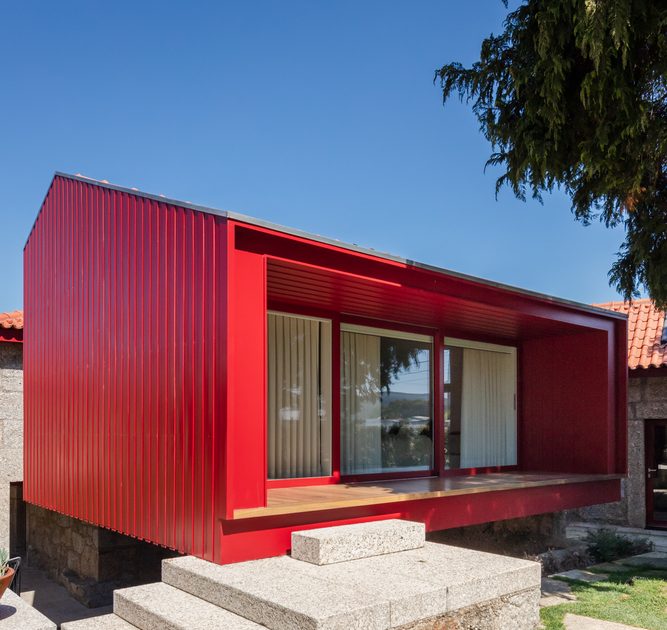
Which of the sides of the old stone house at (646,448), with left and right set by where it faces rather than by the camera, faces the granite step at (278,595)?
front

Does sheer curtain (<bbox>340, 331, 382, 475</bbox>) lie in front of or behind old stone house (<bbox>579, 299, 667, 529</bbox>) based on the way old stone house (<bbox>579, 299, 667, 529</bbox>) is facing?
in front

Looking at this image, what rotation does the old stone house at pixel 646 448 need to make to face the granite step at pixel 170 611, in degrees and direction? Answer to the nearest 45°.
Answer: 0° — it already faces it

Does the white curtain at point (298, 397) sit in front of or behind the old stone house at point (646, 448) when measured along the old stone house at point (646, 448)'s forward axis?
in front

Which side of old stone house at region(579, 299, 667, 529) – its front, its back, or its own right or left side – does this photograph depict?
front
